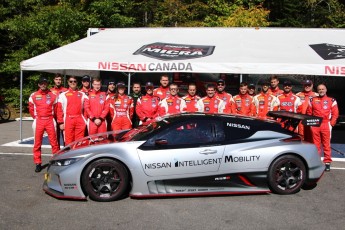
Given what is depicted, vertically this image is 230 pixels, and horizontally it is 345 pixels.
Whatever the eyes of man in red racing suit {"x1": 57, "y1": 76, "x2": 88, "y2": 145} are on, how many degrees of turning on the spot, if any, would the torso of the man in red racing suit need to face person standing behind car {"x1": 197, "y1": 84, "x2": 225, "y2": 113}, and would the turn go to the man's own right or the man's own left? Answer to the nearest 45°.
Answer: approximately 90° to the man's own left

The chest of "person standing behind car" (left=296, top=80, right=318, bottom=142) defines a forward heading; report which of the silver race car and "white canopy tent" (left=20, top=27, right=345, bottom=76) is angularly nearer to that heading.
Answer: the silver race car

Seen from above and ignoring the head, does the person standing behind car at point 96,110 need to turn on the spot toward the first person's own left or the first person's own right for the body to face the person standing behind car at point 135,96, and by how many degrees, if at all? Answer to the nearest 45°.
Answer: approximately 135° to the first person's own left

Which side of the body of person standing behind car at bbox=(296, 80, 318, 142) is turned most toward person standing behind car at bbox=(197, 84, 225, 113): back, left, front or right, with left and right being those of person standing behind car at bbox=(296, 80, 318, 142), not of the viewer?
right

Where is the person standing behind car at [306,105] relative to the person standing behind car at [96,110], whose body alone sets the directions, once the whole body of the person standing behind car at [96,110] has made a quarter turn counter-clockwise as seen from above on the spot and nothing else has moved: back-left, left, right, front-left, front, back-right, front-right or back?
front

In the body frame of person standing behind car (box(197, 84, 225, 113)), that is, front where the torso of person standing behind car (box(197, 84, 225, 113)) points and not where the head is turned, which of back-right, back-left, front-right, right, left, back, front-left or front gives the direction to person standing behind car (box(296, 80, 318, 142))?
left

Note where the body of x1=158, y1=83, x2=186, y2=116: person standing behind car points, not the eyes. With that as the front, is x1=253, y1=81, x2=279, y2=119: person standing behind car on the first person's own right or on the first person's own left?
on the first person's own left

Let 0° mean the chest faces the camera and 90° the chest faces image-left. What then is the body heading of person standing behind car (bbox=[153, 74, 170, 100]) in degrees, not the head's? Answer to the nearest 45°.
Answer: approximately 0°
